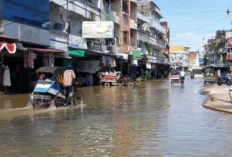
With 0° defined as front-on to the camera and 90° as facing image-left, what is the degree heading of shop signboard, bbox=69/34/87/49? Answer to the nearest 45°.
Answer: approximately 315°

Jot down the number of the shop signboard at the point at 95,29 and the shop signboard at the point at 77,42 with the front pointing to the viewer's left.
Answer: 0

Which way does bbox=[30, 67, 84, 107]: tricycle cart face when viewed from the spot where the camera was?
facing the viewer and to the left of the viewer

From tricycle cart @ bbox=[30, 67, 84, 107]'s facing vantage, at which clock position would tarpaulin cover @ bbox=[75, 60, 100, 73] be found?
The tarpaulin cover is roughly at 5 o'clock from the tricycle cart.

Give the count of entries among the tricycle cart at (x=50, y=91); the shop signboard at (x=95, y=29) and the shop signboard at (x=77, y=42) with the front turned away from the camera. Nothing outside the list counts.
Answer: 0

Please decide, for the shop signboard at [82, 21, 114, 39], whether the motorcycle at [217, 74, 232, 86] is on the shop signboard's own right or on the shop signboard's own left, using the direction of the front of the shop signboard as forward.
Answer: on the shop signboard's own left

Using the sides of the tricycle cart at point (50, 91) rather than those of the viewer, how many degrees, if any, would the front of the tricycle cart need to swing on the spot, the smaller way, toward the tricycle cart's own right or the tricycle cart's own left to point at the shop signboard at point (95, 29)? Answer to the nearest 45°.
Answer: approximately 135° to the tricycle cart's own right
